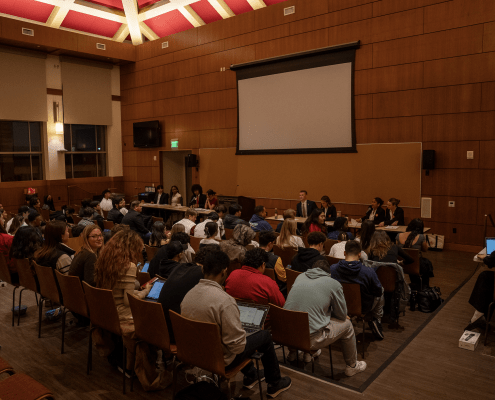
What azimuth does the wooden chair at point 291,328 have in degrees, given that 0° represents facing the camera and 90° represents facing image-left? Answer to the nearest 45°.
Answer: approximately 225°

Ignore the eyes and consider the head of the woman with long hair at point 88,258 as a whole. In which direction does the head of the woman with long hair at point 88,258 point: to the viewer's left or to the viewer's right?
to the viewer's right

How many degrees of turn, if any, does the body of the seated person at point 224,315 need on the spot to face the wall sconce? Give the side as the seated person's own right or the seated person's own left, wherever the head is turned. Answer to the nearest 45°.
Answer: approximately 90° to the seated person's own left

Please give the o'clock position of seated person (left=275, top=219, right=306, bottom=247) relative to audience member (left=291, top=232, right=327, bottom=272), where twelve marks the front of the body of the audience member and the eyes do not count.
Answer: The seated person is roughly at 10 o'clock from the audience member.

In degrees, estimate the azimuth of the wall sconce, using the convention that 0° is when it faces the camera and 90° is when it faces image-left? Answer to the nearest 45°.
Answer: approximately 315°

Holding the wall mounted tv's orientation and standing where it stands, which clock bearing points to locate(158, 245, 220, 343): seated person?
The seated person is roughly at 12 o'clock from the wall mounted tv.

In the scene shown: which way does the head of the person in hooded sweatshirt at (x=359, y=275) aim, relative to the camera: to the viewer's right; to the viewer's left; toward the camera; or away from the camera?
away from the camera

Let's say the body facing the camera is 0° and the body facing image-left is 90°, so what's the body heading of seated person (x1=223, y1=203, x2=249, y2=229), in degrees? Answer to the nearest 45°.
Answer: approximately 225°

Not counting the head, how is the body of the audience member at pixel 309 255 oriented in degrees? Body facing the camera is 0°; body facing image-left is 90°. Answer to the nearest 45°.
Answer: approximately 225°

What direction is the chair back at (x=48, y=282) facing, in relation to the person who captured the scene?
facing away from the viewer and to the right of the viewer

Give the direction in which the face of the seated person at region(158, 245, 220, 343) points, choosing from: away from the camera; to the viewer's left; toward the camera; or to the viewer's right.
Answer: away from the camera

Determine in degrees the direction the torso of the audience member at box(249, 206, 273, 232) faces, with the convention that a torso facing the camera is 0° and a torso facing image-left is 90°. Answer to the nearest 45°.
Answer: approximately 225°
